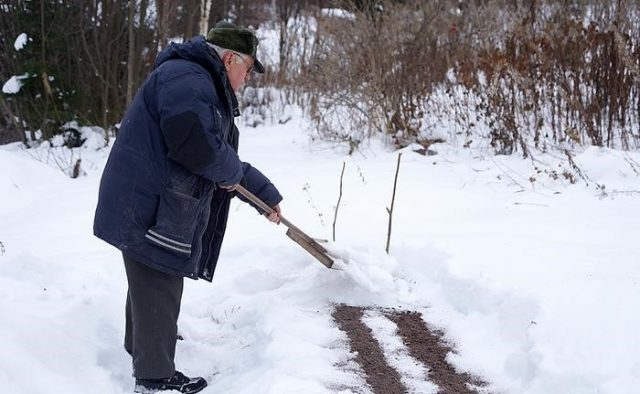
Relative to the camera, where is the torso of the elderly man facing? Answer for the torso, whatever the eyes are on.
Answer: to the viewer's right

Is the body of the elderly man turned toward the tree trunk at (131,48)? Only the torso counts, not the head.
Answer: no

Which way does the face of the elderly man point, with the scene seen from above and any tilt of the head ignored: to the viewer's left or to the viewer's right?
to the viewer's right
